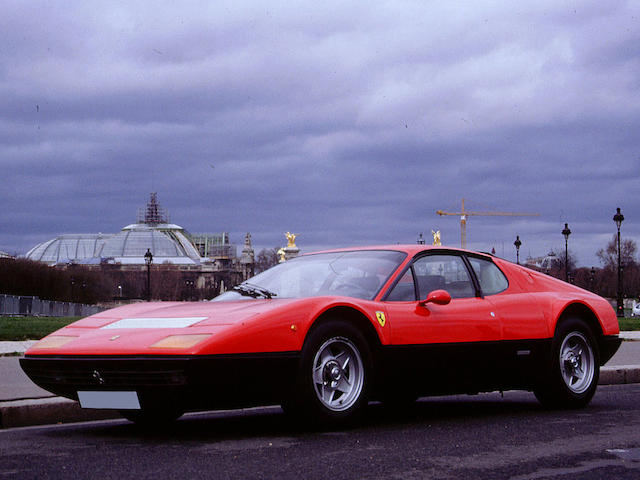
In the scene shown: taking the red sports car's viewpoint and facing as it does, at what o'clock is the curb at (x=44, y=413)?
The curb is roughly at 2 o'clock from the red sports car.

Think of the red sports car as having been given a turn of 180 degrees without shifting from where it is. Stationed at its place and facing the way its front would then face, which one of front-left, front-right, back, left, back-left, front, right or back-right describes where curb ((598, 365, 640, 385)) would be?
front

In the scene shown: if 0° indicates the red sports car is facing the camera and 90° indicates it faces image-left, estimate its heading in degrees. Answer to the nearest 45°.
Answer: approximately 45°
